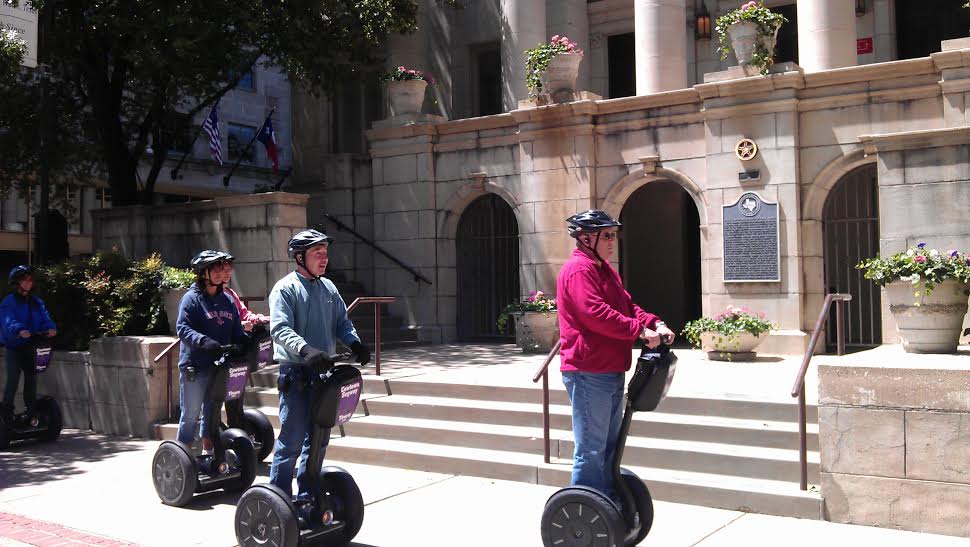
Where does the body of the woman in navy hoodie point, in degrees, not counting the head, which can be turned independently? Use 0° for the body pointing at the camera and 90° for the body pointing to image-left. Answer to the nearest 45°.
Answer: approximately 315°

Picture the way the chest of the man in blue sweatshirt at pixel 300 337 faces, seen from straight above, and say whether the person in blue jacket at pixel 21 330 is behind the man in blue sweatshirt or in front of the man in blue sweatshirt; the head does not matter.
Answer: behind

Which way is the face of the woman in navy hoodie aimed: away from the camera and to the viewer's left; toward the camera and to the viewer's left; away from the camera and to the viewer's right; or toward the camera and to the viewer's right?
toward the camera and to the viewer's right

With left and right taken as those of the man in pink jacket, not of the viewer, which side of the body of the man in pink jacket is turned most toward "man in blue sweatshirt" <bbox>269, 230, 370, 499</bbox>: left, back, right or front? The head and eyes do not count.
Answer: back

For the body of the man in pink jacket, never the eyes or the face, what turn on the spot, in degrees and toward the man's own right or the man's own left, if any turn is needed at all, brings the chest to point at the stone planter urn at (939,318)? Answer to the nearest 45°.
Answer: approximately 45° to the man's own left

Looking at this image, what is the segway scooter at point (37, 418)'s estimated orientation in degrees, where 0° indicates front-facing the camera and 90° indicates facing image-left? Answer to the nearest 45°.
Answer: approximately 315°

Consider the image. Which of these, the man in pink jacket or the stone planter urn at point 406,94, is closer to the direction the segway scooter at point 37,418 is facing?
the man in pink jacket

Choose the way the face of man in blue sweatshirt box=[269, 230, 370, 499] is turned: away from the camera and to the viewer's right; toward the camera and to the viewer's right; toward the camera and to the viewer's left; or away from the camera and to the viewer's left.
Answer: toward the camera and to the viewer's right

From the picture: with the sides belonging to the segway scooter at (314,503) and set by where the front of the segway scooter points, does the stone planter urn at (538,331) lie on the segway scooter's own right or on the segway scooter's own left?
on the segway scooter's own left

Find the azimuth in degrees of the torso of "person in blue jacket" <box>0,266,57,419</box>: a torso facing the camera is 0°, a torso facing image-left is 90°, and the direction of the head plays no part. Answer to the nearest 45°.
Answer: approximately 315°

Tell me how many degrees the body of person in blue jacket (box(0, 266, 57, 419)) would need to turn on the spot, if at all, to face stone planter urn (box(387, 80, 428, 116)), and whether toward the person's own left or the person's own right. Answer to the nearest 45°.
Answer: approximately 90° to the person's own left

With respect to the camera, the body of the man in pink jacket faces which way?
to the viewer's right

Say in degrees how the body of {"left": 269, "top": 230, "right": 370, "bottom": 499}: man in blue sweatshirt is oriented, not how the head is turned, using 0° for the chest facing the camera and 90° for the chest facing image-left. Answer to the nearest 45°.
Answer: approximately 315°
